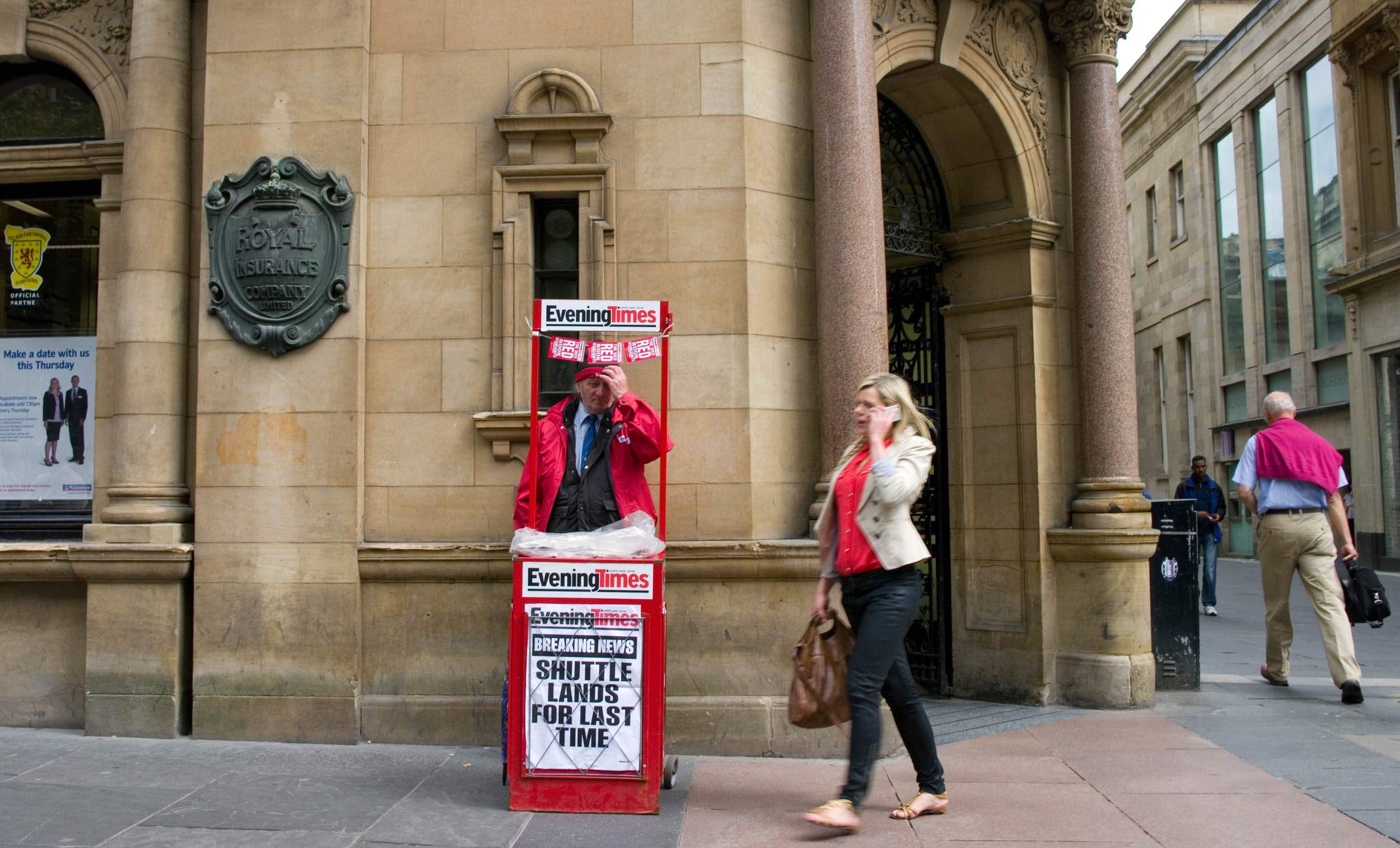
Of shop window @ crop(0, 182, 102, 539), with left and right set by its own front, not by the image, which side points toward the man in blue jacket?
left

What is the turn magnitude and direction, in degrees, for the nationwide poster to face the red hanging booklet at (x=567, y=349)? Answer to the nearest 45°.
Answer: approximately 45° to its left

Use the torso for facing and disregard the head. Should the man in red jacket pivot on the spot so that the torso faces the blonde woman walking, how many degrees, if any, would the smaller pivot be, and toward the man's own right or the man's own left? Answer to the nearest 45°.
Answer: approximately 45° to the man's own left

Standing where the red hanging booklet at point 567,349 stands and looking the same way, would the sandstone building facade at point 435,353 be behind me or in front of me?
behind
